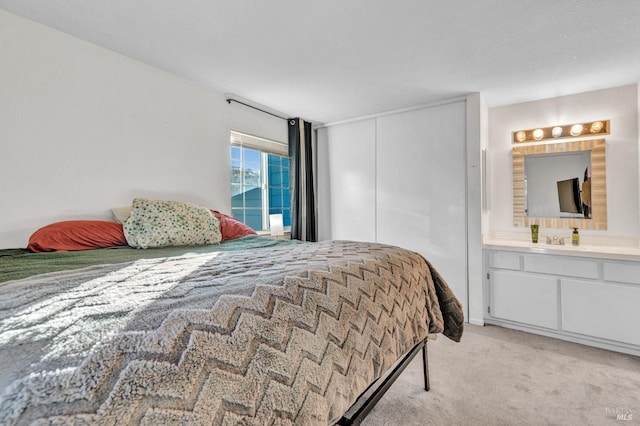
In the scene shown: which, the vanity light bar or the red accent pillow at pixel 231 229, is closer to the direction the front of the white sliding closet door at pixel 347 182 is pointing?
the red accent pillow

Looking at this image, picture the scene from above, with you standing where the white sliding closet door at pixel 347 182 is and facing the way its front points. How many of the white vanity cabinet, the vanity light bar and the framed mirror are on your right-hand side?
0

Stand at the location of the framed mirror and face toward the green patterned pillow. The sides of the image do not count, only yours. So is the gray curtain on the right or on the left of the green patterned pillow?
right

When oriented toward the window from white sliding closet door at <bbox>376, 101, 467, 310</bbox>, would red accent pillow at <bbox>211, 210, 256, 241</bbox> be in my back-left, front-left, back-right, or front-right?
front-left

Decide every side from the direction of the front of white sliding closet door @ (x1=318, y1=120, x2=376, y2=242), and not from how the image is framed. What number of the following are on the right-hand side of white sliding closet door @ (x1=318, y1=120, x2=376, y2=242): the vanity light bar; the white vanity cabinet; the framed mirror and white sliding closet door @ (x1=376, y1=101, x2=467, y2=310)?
0

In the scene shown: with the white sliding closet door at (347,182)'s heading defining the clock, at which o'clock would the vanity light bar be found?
The vanity light bar is roughly at 8 o'clock from the white sliding closet door.

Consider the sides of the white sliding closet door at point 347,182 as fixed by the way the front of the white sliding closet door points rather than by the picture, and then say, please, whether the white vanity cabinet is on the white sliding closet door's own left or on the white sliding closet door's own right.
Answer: on the white sliding closet door's own left

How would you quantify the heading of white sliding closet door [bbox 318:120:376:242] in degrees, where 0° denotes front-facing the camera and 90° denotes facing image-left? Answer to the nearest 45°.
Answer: approximately 45°

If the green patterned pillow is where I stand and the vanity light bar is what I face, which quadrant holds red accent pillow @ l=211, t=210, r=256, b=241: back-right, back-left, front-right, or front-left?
front-left

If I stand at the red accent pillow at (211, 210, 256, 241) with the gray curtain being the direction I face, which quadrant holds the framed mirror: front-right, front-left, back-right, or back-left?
front-right

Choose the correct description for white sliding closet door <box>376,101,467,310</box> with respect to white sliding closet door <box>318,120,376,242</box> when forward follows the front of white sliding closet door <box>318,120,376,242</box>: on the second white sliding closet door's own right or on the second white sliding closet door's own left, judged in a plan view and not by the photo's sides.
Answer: on the second white sliding closet door's own left

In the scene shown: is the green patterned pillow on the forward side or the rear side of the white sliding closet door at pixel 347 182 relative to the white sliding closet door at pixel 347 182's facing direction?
on the forward side

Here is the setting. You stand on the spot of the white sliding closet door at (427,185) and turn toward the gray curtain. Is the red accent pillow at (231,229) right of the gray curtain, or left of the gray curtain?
left

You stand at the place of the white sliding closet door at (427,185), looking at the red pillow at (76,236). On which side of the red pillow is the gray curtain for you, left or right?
right

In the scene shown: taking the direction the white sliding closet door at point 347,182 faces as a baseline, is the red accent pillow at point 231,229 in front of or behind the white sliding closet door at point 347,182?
in front

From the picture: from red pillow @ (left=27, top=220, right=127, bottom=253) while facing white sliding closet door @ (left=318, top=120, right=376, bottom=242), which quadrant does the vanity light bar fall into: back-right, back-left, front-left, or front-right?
front-right
